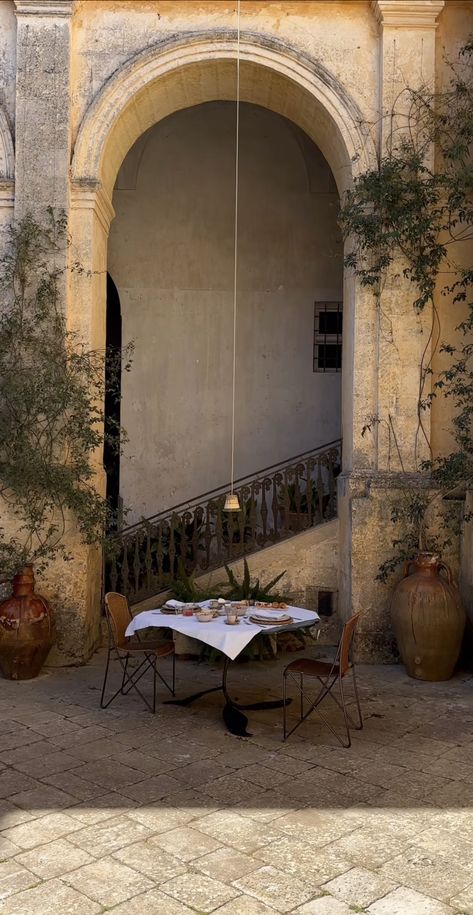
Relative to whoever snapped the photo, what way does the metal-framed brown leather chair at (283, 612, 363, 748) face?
facing to the left of the viewer

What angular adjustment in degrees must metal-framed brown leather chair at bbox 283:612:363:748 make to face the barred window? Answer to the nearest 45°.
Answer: approximately 90° to its right

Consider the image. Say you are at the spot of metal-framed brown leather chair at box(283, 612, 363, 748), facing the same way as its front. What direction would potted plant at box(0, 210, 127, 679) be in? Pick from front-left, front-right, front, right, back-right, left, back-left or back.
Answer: front-right

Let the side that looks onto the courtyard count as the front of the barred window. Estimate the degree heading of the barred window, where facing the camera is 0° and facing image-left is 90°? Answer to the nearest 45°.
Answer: approximately 0°

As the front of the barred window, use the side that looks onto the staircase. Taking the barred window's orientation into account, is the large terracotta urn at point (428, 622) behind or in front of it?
in front

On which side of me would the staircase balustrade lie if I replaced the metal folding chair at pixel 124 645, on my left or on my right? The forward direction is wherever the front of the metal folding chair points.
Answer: on my left

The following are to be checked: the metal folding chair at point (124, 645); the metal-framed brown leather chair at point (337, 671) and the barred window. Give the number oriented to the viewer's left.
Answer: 1

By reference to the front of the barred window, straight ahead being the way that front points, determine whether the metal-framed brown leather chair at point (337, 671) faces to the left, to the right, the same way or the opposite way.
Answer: to the right

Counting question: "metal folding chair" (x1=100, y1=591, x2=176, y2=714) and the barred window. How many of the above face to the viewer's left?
0

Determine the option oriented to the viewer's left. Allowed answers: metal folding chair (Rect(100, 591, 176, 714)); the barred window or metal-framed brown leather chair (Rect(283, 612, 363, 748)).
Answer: metal-framed brown leather chair (Rect(283, 612, 363, 748))

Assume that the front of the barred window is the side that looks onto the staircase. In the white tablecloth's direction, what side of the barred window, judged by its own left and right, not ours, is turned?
front

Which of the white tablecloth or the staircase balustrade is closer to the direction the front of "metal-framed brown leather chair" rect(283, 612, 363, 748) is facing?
the white tablecloth

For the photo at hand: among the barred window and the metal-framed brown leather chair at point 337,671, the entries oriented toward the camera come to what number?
1

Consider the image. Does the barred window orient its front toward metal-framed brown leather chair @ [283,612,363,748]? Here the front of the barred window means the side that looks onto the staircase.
yes

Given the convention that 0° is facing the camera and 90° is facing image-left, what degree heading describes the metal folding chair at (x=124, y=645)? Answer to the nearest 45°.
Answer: approximately 315°

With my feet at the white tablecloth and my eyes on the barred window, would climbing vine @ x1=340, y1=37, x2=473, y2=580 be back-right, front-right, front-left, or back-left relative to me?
front-right
